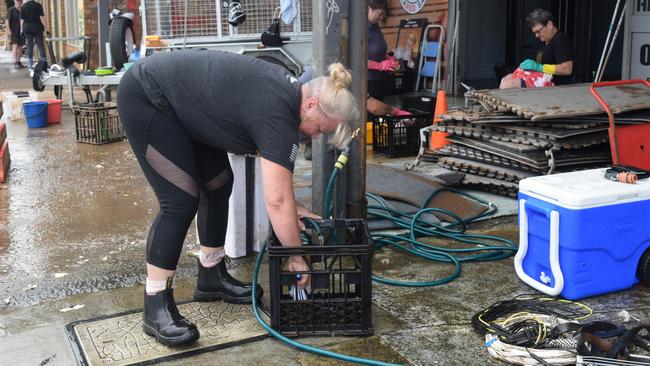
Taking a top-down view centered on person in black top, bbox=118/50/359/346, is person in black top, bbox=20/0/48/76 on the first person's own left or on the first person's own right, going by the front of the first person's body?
on the first person's own left

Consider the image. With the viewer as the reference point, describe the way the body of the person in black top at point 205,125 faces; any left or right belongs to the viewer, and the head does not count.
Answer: facing to the right of the viewer

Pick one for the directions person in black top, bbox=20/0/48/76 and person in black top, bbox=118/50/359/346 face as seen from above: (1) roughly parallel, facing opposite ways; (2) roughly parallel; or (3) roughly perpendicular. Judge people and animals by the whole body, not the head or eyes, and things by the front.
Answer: roughly perpendicular

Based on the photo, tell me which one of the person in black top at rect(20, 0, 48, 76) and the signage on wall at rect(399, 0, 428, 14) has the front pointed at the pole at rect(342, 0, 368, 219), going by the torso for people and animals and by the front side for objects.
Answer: the signage on wall

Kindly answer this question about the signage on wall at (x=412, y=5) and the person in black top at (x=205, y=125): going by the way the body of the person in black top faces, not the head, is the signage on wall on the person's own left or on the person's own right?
on the person's own left

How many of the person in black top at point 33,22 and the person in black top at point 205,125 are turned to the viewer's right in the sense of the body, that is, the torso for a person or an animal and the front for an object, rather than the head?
1

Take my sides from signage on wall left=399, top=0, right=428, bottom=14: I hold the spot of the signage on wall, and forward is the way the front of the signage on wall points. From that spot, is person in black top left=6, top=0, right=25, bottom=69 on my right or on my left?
on my right

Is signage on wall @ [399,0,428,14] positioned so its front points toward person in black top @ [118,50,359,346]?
yes

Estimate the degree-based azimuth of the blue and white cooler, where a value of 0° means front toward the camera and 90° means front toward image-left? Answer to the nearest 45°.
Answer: approximately 315°

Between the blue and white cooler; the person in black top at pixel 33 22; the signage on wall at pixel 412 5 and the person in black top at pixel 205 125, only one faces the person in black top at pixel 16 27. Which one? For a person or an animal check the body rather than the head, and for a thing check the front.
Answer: the person in black top at pixel 33 22

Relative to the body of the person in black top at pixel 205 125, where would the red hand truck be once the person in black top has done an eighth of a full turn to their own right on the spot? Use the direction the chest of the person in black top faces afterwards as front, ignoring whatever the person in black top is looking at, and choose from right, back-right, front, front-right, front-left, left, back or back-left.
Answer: left

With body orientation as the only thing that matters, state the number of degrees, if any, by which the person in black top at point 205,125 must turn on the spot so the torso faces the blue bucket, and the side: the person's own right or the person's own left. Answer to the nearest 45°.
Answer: approximately 90° to the person's own left

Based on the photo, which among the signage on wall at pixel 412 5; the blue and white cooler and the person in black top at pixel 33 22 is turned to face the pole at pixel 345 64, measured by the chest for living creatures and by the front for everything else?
the signage on wall
